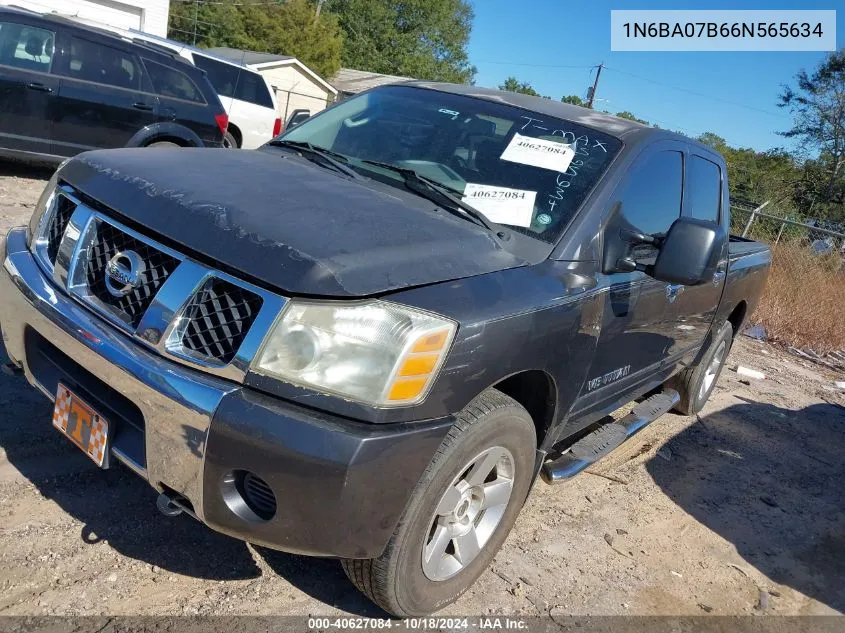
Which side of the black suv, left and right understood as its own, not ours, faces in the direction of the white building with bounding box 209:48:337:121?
right

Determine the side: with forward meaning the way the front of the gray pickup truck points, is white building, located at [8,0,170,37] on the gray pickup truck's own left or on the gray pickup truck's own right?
on the gray pickup truck's own right

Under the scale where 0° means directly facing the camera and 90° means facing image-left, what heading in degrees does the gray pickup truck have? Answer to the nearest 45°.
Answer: approximately 45°

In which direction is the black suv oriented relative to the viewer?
to the viewer's left

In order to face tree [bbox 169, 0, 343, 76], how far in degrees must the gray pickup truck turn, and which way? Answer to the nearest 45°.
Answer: approximately 135° to its right

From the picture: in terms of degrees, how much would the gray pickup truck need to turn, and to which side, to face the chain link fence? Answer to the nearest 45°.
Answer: approximately 180°

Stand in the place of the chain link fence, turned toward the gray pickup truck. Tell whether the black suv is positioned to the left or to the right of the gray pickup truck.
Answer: right

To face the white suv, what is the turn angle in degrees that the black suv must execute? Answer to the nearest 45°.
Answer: approximately 135° to its right

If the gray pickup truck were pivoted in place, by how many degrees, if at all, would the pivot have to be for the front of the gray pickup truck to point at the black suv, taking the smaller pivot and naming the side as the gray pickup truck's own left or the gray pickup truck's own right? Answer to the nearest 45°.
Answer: approximately 90° to the gray pickup truck's own right
